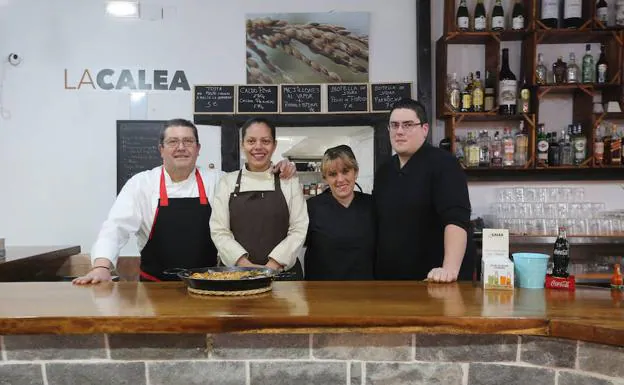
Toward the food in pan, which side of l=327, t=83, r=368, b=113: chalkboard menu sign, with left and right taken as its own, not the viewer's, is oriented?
front

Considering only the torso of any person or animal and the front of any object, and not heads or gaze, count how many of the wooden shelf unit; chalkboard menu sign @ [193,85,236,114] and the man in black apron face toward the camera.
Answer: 3

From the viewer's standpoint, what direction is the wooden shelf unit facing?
toward the camera

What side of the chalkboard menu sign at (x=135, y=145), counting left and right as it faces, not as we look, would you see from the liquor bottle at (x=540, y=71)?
left

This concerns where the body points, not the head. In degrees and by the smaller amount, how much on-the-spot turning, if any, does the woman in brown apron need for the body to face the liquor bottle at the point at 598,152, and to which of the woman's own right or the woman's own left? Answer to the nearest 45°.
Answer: approximately 135° to the woman's own left

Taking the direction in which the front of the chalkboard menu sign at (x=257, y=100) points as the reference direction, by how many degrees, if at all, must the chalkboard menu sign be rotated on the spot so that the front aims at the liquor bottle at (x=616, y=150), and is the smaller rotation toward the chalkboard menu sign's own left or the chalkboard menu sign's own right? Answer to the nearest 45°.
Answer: approximately 90° to the chalkboard menu sign's own left

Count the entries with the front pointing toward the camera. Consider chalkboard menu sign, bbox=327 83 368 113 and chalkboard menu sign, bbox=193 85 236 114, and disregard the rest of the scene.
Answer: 2

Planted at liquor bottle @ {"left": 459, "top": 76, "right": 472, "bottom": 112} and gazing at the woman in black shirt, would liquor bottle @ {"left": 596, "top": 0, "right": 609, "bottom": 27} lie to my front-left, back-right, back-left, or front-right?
back-left

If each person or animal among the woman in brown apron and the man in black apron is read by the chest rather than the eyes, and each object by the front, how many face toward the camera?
2

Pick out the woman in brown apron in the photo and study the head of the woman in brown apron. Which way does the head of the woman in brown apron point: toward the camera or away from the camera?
toward the camera

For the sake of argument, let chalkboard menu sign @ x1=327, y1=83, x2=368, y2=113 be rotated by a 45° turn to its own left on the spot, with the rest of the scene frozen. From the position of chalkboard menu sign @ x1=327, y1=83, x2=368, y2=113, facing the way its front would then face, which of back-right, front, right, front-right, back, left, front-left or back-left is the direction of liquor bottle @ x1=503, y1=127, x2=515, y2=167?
front-left

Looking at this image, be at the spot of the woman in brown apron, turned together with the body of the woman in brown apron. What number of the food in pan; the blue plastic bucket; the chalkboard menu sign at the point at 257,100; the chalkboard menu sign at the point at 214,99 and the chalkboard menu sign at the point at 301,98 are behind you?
3

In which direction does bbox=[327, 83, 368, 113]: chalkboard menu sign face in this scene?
toward the camera

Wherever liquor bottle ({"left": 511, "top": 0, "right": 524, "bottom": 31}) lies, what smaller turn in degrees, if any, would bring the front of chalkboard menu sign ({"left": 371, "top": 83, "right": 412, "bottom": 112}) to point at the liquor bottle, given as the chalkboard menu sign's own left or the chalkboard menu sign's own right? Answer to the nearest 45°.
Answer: approximately 90° to the chalkboard menu sign's own left
